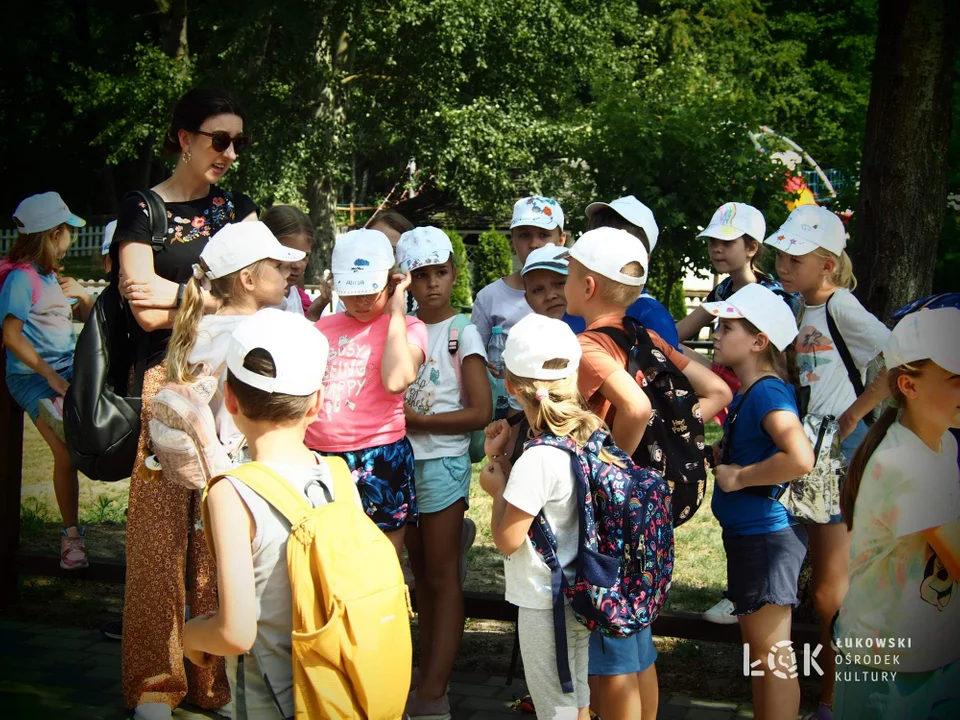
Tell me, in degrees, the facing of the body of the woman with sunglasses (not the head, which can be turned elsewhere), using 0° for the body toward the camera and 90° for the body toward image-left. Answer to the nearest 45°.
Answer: approximately 315°

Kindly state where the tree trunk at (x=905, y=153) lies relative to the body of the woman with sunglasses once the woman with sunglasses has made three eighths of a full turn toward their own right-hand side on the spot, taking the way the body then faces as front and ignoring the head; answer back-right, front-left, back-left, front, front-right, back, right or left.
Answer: back
